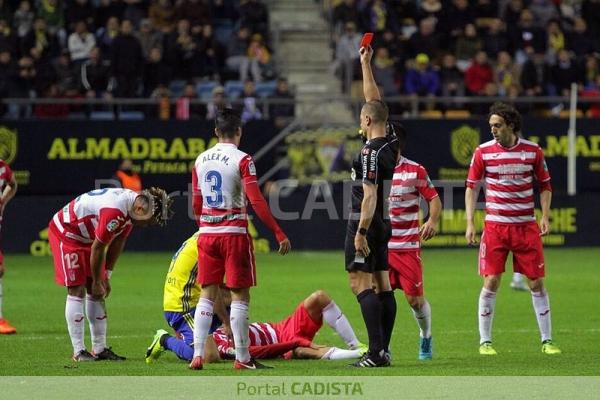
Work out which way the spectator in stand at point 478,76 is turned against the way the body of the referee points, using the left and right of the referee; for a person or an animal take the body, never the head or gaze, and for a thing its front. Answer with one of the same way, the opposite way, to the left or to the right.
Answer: to the left

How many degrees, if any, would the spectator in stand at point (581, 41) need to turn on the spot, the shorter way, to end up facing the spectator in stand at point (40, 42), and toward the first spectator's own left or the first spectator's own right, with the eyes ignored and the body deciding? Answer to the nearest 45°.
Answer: approximately 45° to the first spectator's own right

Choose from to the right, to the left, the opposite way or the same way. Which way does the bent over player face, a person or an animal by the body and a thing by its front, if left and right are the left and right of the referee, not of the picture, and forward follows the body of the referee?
the opposite way

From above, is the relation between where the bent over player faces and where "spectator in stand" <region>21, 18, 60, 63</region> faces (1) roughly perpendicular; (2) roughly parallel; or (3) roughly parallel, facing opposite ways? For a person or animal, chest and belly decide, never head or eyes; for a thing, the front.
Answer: roughly perpendicular

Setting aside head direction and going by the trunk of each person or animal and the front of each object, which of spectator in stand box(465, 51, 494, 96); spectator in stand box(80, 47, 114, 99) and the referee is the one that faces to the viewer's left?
the referee

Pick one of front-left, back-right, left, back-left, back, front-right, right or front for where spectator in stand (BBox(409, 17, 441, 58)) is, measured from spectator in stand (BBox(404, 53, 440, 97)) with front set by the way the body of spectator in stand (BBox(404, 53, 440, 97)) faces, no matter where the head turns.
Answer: back

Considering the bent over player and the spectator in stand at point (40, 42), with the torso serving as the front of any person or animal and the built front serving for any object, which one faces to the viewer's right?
the bent over player

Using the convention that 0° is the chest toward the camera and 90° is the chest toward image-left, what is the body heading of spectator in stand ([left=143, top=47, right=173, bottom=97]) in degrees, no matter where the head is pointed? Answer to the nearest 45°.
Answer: approximately 0°

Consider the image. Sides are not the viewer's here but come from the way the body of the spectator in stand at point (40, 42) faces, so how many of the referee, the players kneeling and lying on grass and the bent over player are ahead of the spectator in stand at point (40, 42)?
3
